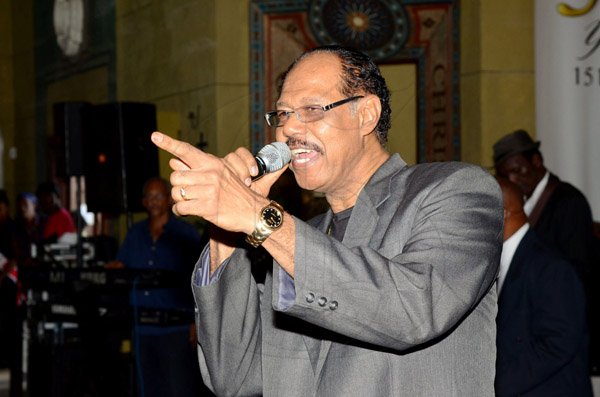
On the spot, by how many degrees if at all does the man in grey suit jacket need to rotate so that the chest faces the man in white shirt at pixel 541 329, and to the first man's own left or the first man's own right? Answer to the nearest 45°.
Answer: approximately 180°

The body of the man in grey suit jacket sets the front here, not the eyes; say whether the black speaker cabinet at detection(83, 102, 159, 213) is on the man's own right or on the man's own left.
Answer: on the man's own right

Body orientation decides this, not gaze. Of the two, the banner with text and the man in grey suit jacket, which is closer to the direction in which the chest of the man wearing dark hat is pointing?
the man in grey suit jacket

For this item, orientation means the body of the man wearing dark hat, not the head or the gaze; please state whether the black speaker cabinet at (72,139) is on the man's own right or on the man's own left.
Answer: on the man's own right

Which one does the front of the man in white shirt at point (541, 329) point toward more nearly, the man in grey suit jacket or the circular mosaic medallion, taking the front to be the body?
the man in grey suit jacket

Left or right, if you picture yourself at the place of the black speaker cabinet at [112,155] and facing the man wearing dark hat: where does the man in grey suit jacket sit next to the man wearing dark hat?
right

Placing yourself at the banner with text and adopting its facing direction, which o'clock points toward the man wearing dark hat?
The man wearing dark hat is roughly at 12 o'clock from the banner with text.

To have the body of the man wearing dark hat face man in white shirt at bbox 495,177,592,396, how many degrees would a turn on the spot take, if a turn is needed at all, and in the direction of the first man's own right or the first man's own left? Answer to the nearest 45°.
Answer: approximately 45° to the first man's own left

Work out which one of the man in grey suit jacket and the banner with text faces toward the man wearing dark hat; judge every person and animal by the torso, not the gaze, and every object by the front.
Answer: the banner with text
